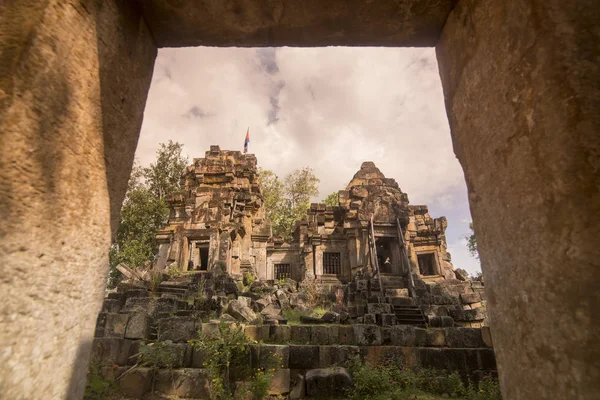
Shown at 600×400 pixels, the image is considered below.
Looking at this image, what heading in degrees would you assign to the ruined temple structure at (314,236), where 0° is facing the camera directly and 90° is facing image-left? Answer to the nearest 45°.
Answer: approximately 0°

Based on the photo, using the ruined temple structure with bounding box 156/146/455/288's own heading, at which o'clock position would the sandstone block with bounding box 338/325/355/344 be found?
The sandstone block is roughly at 12 o'clock from the ruined temple structure.

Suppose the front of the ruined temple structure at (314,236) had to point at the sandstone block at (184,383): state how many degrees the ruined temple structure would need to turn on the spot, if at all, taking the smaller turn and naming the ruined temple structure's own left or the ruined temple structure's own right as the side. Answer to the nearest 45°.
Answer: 0° — it already faces it

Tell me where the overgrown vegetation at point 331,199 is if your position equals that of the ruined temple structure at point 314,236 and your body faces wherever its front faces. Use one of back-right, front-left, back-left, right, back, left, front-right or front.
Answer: back

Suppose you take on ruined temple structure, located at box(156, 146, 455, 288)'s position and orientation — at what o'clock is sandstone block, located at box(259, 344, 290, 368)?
The sandstone block is roughly at 12 o'clock from the ruined temple structure.

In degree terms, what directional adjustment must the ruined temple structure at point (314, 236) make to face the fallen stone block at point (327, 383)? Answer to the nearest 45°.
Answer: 0° — it already faces it

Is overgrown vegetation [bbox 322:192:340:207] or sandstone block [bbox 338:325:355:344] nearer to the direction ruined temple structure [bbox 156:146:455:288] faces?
the sandstone block

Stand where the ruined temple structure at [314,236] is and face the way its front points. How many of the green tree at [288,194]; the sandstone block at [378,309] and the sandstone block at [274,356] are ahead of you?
2

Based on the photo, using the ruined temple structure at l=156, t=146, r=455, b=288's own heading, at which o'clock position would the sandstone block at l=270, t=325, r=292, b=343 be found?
The sandstone block is roughly at 12 o'clock from the ruined temple structure.

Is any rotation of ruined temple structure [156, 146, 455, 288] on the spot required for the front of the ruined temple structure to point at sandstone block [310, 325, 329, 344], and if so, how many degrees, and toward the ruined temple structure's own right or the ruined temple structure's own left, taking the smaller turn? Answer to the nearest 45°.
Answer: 0° — it already faces it

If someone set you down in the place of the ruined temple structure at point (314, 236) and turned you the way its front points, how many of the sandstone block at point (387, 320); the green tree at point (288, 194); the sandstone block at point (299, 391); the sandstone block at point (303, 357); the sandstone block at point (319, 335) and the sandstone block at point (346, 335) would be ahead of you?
5
